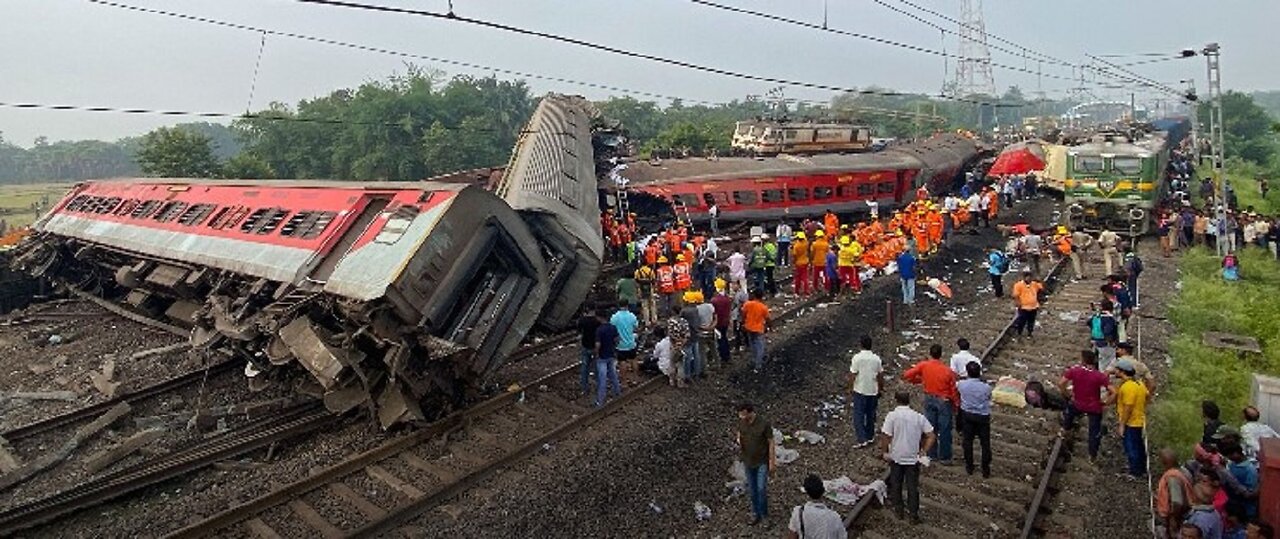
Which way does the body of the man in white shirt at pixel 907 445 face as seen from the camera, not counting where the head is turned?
away from the camera

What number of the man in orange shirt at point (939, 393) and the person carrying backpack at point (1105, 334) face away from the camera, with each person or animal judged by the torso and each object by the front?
2

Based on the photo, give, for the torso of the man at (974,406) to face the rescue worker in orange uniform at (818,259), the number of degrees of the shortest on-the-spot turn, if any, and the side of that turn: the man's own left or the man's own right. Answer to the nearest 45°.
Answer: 0° — they already face them

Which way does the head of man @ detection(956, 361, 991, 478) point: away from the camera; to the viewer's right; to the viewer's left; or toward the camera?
away from the camera

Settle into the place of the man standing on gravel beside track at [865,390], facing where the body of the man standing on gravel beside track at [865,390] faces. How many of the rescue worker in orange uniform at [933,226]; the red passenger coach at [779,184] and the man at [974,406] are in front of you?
2

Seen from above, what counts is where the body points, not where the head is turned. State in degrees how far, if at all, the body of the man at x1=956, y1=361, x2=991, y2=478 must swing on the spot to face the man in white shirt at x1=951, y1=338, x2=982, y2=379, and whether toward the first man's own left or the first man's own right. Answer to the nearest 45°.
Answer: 0° — they already face them

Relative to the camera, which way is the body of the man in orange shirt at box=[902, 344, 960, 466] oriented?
away from the camera

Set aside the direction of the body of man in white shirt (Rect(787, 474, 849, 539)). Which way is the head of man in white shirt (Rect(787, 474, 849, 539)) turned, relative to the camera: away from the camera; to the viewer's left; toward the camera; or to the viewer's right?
away from the camera

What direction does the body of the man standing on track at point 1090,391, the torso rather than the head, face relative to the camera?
away from the camera

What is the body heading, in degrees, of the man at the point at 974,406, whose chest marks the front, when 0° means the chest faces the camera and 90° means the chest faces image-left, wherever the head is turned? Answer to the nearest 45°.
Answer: approximately 180°

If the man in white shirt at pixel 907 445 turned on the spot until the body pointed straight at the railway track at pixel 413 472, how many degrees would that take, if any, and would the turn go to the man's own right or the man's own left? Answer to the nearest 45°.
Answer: approximately 90° to the man's own left

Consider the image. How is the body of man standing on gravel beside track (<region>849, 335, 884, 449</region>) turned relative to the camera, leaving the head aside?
away from the camera
